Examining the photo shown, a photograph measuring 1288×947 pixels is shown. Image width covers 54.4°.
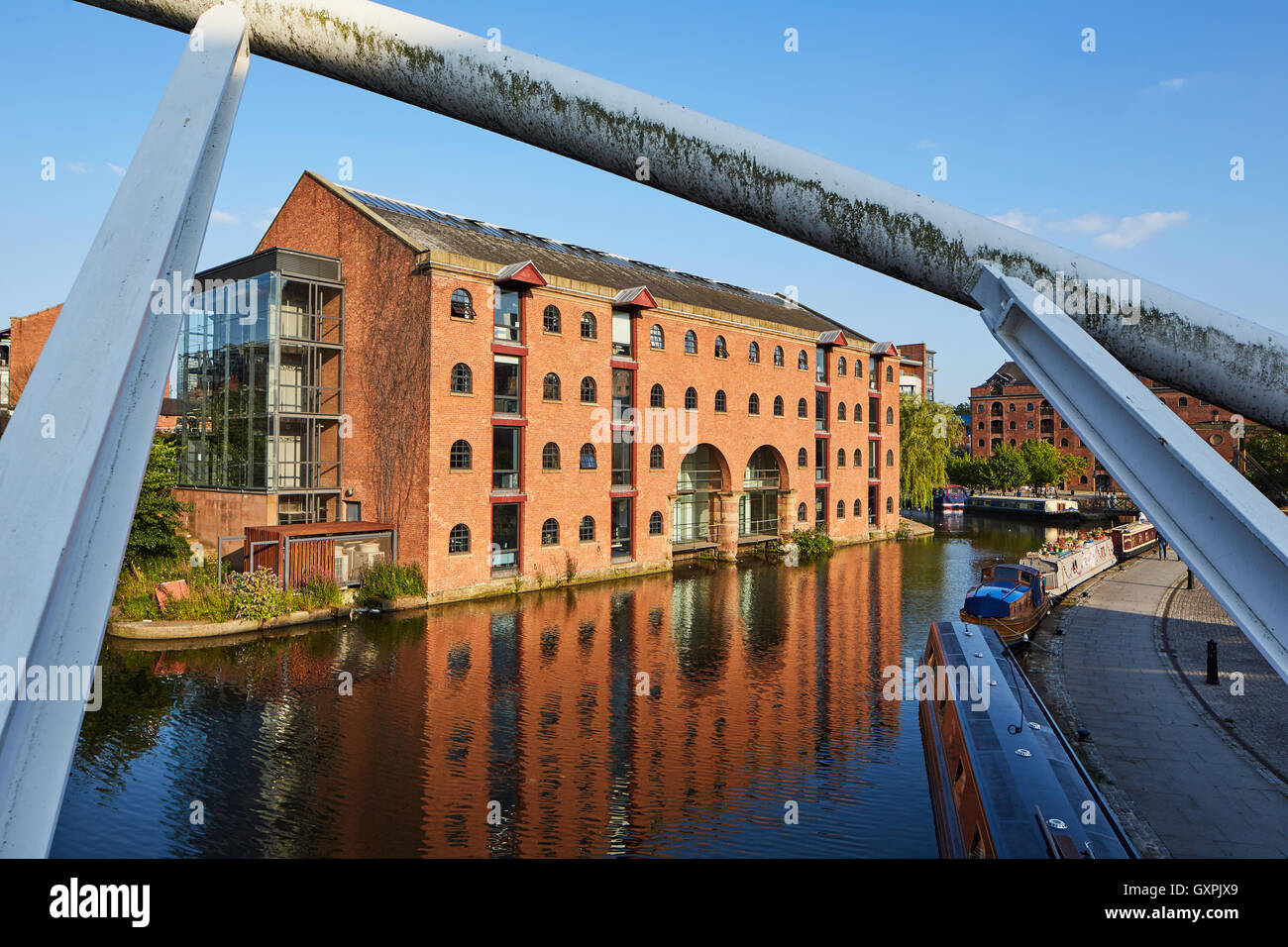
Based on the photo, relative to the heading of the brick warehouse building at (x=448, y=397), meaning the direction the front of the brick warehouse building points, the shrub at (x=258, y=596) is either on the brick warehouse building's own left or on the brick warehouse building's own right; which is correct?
on the brick warehouse building's own right

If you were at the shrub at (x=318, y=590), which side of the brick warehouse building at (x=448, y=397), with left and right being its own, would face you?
right

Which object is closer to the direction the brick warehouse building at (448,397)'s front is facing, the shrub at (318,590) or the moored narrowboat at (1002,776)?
the moored narrowboat

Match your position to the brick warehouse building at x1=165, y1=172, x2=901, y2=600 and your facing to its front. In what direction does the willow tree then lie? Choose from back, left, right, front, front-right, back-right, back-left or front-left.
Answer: left

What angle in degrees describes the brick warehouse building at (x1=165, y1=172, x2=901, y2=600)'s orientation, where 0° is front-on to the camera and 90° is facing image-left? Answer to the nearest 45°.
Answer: approximately 315°

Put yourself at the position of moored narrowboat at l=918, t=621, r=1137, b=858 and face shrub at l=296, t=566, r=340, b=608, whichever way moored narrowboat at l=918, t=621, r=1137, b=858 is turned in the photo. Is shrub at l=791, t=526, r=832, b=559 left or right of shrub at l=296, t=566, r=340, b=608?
right
